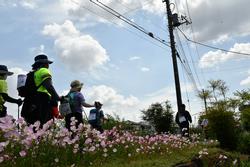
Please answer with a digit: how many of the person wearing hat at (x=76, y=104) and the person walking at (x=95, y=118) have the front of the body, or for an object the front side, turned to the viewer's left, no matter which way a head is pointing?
0

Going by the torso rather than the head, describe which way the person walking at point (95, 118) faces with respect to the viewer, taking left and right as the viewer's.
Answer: facing away from the viewer and to the right of the viewer
